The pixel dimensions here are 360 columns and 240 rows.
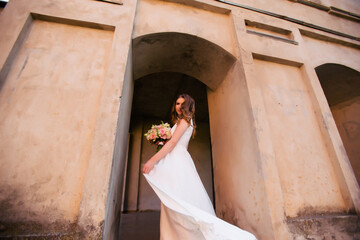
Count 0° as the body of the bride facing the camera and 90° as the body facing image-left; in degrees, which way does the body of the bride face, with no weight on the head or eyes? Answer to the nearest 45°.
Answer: approximately 90°
